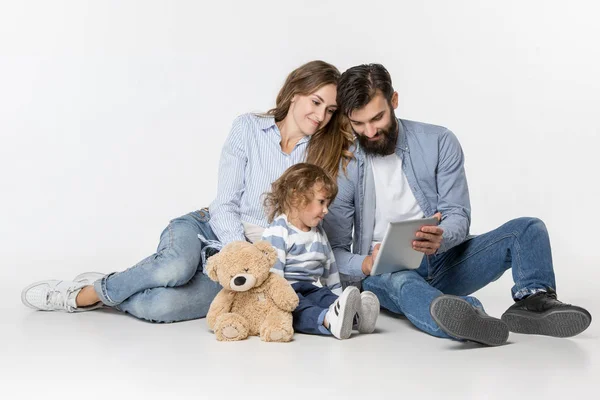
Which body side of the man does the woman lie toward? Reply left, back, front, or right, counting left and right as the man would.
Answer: right

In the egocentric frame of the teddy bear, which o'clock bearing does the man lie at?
The man is roughly at 8 o'clock from the teddy bear.

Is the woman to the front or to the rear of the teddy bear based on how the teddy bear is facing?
to the rear

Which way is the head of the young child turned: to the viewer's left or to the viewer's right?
to the viewer's right

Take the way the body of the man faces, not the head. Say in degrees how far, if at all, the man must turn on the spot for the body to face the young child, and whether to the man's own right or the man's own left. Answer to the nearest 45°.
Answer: approximately 45° to the man's own right

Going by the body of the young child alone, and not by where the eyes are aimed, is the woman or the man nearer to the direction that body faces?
the man

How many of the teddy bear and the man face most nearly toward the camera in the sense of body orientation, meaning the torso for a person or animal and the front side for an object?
2

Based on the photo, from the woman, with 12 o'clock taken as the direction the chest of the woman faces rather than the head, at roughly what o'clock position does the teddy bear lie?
The teddy bear is roughly at 11 o'clock from the woman.

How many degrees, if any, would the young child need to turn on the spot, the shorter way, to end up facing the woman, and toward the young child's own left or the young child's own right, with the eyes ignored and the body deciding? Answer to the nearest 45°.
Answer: approximately 180°

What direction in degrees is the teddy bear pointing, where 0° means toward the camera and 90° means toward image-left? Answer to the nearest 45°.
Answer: approximately 0°

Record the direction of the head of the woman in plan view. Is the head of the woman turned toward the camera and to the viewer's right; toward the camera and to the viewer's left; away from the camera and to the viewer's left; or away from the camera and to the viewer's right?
toward the camera and to the viewer's right
